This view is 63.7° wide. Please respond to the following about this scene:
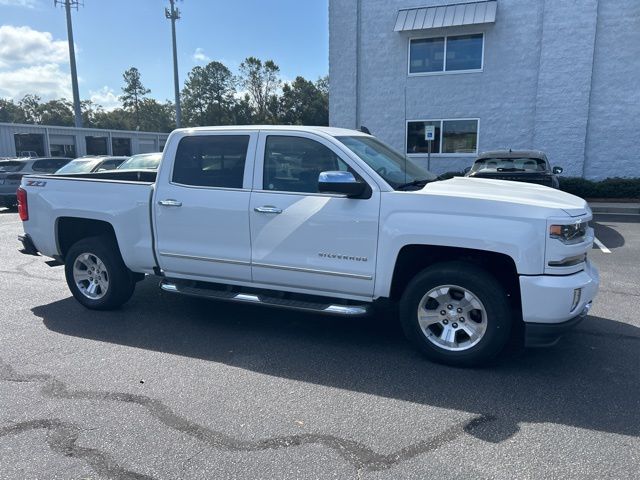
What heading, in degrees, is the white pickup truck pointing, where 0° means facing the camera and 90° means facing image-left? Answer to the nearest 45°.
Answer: approximately 315°

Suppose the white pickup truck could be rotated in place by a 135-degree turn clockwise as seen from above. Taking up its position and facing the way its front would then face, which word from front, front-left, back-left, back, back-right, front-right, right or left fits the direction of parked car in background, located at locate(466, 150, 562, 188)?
back-right

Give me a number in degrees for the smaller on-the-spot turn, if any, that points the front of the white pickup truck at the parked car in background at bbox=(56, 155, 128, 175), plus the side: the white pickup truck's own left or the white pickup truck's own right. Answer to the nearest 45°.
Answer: approximately 180°

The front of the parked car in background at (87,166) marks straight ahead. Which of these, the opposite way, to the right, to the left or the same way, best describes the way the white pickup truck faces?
to the left

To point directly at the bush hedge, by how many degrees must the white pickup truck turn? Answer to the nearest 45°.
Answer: approximately 90° to its left

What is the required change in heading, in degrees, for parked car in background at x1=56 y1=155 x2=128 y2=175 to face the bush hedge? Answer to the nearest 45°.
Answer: approximately 135° to its left

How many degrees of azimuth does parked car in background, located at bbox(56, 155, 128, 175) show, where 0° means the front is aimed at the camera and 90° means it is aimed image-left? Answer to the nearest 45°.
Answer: approximately 45°
